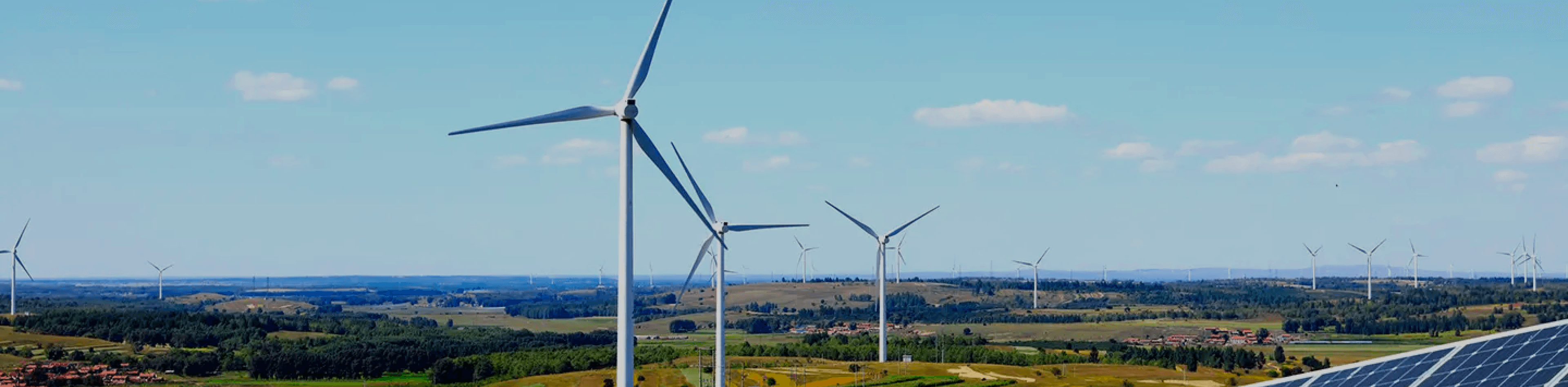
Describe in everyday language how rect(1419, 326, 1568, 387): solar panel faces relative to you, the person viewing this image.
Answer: facing the viewer and to the left of the viewer
